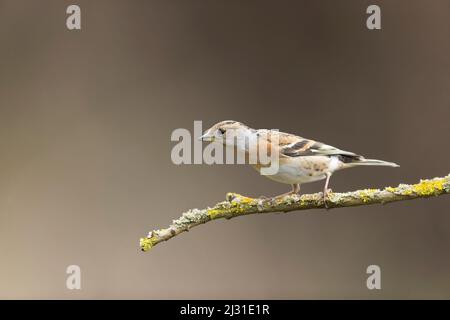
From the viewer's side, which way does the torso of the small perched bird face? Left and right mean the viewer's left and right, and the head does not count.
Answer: facing to the left of the viewer
